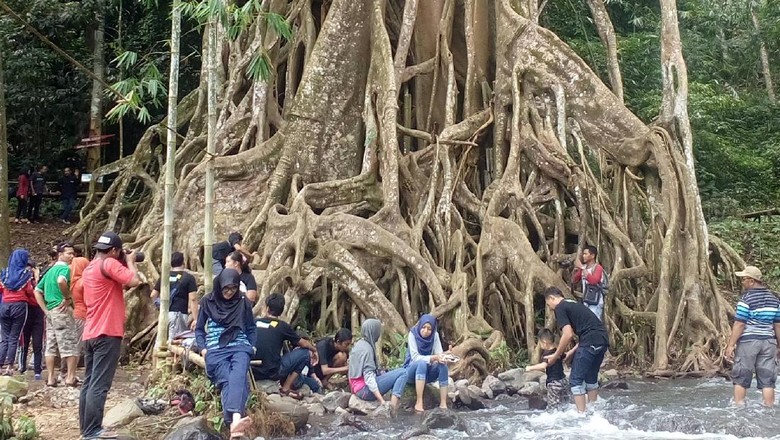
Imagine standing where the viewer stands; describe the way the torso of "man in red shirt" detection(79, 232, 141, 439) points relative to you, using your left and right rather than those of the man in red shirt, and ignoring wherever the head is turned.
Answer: facing away from the viewer and to the right of the viewer

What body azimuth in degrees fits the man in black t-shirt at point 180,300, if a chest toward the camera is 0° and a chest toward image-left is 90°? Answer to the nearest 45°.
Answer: approximately 180°

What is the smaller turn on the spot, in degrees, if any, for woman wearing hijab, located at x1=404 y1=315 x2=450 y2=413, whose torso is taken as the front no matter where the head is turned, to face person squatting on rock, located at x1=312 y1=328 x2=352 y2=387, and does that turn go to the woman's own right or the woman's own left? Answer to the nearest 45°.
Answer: approximately 135° to the woman's own right

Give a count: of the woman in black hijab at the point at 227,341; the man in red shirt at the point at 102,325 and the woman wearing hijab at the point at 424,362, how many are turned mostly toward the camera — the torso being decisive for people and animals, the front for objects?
2

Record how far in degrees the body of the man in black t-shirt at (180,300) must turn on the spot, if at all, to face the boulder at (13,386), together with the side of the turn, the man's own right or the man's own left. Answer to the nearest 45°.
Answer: approximately 135° to the man's own left
